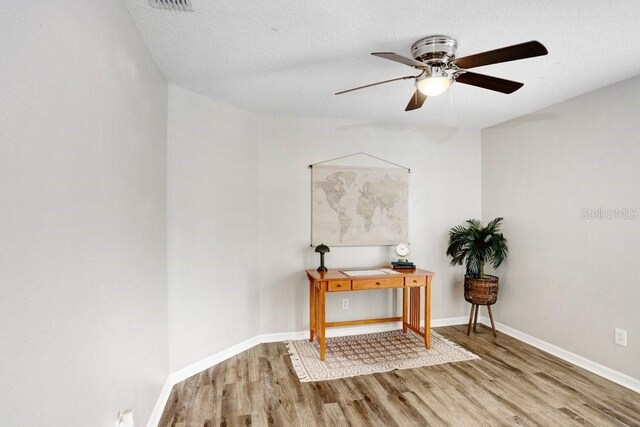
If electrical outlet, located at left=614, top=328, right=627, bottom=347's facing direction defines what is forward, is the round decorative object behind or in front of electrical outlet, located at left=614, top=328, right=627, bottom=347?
in front

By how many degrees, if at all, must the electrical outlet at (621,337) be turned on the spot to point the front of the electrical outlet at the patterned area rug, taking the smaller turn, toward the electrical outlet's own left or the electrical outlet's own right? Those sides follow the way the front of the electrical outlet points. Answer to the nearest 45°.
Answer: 0° — it already faces it

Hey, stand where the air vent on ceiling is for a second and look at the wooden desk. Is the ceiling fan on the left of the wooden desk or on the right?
right

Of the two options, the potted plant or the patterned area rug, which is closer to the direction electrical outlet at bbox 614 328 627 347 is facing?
the patterned area rug

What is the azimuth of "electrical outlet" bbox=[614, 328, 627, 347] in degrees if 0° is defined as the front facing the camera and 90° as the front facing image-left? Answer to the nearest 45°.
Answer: approximately 45°

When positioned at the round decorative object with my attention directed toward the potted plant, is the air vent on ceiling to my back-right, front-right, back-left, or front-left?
back-right

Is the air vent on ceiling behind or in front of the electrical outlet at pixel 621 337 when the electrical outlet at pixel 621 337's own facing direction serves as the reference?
in front

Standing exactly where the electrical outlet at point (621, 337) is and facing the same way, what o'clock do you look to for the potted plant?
The potted plant is roughly at 2 o'clock from the electrical outlet.
